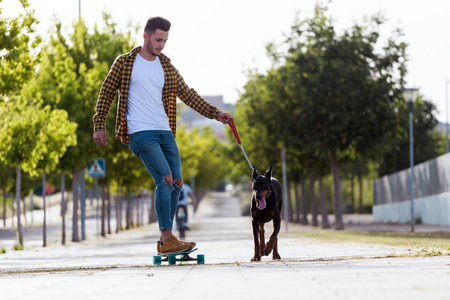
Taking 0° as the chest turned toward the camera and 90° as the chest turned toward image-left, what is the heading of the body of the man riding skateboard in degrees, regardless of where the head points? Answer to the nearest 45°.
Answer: approximately 315°

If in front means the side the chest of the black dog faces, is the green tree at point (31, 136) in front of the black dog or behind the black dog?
behind

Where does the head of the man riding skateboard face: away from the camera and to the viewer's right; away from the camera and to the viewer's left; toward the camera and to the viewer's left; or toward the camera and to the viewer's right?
toward the camera and to the viewer's right

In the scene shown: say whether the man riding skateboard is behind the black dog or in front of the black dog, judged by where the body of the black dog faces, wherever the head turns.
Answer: in front

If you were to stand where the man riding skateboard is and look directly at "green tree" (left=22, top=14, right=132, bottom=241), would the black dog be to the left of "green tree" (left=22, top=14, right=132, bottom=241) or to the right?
right

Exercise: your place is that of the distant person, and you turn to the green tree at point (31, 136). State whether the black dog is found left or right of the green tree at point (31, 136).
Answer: left

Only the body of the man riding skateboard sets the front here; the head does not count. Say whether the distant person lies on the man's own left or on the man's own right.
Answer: on the man's own left

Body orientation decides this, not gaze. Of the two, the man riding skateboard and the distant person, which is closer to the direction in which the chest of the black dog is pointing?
the man riding skateboard

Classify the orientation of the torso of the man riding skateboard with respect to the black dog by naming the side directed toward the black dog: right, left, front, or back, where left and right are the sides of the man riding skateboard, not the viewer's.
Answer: left

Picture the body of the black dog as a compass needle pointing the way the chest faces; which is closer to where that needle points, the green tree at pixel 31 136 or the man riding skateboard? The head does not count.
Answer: the man riding skateboard
